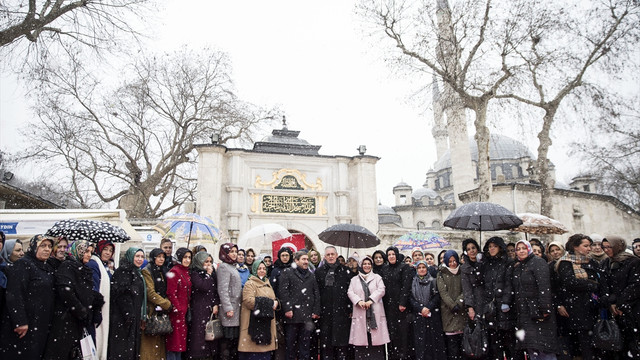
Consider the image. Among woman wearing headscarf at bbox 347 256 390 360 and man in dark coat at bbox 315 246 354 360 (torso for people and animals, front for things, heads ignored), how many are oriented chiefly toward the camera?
2

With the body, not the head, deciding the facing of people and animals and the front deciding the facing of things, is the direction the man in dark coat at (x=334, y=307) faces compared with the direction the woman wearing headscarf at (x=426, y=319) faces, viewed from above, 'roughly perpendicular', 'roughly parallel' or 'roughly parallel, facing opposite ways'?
roughly parallel

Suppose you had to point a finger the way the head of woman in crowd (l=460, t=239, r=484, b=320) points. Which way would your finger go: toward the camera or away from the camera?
toward the camera

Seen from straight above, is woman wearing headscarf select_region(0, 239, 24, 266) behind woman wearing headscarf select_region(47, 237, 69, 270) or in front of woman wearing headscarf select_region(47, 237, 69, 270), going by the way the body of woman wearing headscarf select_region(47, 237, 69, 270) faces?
behind

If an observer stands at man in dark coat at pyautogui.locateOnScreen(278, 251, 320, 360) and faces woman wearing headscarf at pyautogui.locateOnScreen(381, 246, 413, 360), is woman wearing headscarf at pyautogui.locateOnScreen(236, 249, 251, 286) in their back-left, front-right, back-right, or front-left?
back-left

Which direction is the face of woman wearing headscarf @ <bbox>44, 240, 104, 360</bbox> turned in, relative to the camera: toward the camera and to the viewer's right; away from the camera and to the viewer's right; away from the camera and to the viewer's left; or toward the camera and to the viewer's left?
toward the camera and to the viewer's right

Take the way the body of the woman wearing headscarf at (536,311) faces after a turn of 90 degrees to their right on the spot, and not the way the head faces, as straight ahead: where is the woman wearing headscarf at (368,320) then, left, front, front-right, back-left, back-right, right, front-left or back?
front-left

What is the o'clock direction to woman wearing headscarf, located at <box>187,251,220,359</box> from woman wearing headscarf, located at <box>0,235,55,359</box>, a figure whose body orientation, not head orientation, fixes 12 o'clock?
woman wearing headscarf, located at <box>187,251,220,359</box> is roughly at 10 o'clock from woman wearing headscarf, located at <box>0,235,55,359</box>.

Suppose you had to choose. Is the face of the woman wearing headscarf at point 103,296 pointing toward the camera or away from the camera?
toward the camera

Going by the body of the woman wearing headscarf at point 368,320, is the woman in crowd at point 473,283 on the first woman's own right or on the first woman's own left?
on the first woman's own left

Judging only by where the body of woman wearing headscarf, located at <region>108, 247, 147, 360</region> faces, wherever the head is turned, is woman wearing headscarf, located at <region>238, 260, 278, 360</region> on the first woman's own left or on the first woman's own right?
on the first woman's own left

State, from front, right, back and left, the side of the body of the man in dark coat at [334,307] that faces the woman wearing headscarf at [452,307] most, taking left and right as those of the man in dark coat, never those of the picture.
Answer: left

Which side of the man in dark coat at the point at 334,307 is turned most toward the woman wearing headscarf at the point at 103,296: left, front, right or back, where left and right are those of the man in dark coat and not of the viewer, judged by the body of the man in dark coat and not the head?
right
